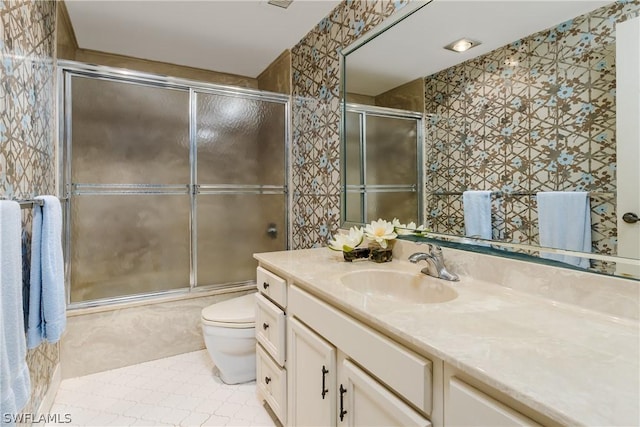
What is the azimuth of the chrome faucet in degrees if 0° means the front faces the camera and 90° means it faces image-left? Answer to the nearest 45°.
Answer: approximately 45°

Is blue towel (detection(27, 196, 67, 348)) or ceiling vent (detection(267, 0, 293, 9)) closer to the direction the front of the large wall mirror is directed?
the blue towel

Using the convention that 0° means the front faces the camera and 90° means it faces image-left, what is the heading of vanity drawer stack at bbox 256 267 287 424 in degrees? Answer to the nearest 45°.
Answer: approximately 45°
